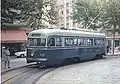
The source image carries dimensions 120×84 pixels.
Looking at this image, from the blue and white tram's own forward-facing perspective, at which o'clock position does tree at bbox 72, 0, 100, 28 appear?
The tree is roughly at 5 o'clock from the blue and white tram.

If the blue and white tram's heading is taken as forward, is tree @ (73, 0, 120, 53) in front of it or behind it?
behind

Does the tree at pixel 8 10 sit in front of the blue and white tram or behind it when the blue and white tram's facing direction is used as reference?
in front

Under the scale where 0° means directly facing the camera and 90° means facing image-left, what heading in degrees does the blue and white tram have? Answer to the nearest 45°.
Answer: approximately 45°
